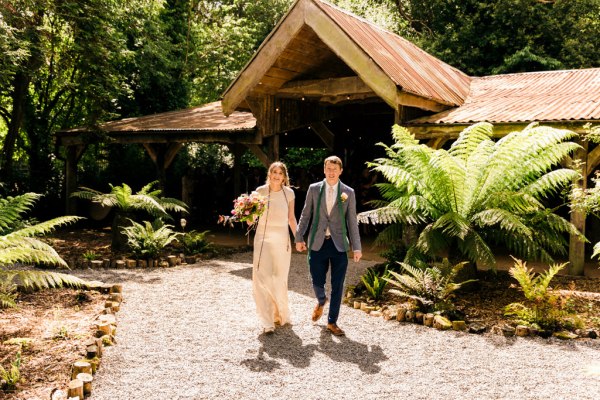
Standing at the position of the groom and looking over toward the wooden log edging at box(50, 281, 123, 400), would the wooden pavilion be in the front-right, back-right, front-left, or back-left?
back-right

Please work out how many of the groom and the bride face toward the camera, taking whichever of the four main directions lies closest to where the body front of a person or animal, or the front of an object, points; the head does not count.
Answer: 2

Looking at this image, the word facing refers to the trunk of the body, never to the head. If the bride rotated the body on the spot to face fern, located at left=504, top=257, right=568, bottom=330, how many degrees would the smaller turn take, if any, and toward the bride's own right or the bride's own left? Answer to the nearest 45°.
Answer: approximately 90° to the bride's own left

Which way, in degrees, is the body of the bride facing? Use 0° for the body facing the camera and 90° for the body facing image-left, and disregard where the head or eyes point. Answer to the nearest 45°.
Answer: approximately 0°

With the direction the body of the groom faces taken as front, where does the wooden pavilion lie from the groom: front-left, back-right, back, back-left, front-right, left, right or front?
back

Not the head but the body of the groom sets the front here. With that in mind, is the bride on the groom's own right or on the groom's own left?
on the groom's own right

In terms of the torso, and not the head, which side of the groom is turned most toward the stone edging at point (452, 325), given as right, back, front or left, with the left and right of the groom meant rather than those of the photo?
left

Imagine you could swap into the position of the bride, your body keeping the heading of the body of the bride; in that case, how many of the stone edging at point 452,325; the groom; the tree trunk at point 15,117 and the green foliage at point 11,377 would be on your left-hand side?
2

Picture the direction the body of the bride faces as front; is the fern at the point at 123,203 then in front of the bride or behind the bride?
behind
